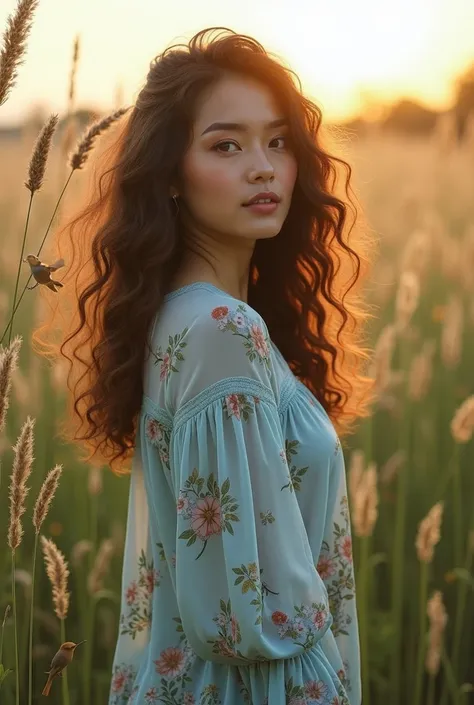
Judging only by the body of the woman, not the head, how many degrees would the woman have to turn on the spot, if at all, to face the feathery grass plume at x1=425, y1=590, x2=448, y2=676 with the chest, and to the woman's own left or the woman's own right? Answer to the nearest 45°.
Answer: approximately 45° to the woman's own left

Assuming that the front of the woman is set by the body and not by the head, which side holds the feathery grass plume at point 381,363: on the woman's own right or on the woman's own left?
on the woman's own left

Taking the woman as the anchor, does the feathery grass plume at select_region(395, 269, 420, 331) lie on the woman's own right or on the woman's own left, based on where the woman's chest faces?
on the woman's own left

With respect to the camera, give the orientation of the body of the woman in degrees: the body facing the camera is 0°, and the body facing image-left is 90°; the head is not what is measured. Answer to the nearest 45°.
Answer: approximately 270°

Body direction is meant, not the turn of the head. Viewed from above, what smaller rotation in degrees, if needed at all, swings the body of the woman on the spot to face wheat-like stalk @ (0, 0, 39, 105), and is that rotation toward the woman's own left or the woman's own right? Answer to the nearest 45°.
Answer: approximately 135° to the woman's own right

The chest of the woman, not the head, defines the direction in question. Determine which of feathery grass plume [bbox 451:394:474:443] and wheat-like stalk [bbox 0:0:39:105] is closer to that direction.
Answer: the feathery grass plume
